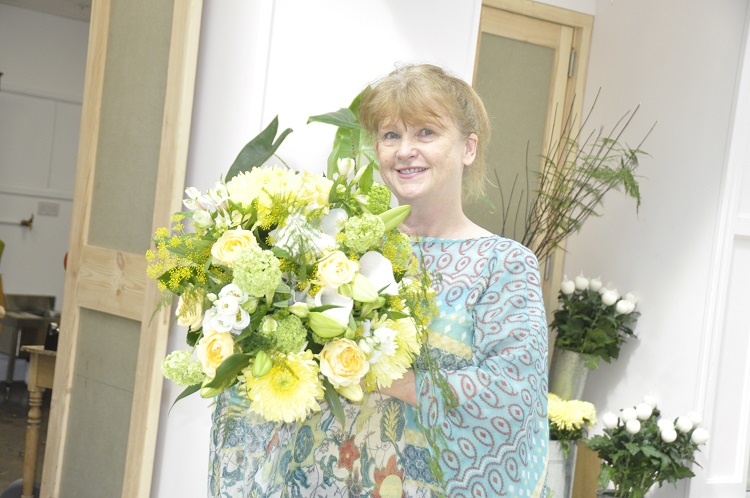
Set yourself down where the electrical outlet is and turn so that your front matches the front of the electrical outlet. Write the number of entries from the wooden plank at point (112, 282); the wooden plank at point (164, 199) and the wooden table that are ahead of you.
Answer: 3

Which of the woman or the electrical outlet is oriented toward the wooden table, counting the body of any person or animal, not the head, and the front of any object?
the electrical outlet

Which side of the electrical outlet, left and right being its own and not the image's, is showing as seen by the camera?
front

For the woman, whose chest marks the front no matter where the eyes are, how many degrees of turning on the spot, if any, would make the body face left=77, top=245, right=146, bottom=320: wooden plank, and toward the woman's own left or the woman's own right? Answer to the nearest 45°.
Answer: approximately 90° to the woman's own right

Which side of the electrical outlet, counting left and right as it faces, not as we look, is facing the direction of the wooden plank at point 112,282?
front

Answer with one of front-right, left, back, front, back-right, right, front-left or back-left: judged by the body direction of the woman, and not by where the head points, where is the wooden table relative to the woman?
right

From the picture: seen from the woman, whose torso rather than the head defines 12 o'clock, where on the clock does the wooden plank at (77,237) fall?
The wooden plank is roughly at 3 o'clock from the woman.

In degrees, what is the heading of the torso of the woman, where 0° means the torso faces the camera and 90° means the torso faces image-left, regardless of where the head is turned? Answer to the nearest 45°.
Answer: approximately 45°

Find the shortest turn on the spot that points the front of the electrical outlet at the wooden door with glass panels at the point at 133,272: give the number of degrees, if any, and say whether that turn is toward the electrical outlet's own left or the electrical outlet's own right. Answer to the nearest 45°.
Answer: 0° — it already faces it
